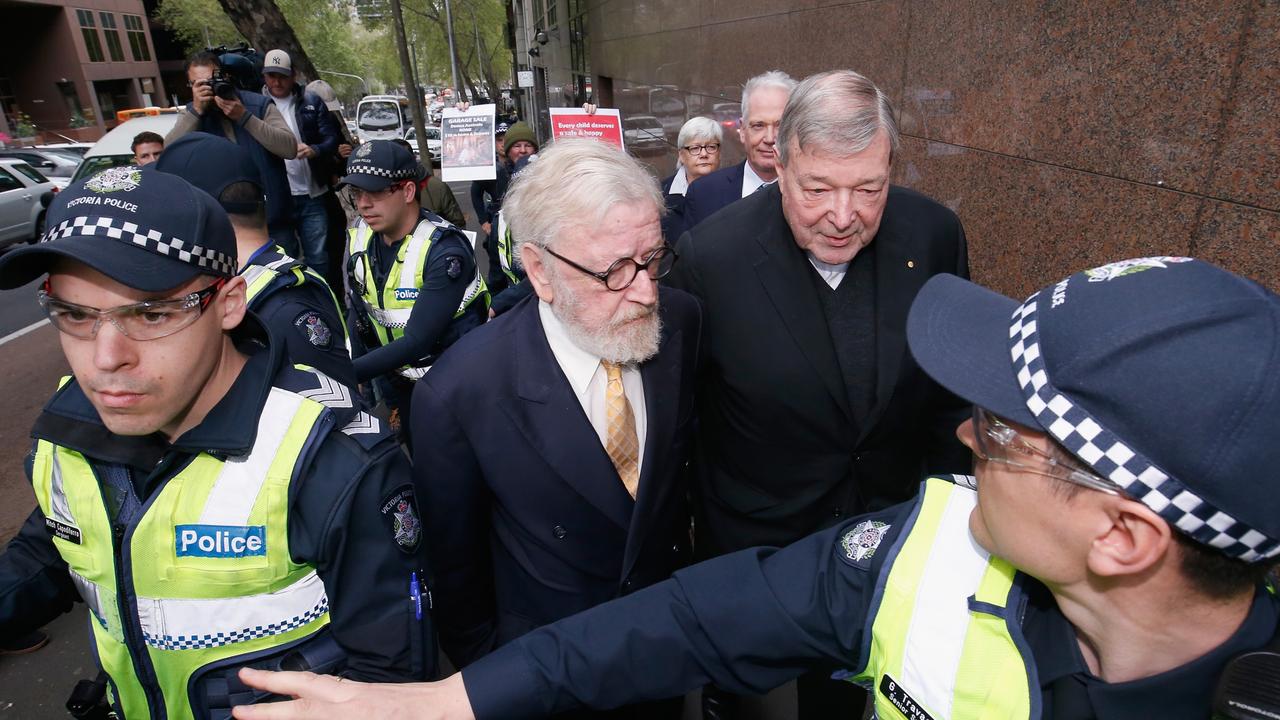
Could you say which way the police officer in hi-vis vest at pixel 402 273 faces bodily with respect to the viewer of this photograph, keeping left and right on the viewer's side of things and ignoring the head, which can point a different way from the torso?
facing the viewer and to the left of the viewer

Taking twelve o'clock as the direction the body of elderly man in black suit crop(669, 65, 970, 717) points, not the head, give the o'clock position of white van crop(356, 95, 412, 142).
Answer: The white van is roughly at 5 o'clock from the elderly man in black suit.

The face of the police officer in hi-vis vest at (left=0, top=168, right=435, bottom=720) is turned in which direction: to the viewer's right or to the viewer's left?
to the viewer's left

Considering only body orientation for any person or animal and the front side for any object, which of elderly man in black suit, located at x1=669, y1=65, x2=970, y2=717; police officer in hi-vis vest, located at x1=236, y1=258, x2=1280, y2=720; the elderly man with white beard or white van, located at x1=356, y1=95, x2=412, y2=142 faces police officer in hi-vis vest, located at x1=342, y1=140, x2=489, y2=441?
the white van

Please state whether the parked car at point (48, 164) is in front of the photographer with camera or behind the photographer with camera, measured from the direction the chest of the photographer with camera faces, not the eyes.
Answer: behind

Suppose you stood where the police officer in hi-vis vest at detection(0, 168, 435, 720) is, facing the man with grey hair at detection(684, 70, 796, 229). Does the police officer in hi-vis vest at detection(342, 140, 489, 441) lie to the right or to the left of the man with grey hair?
left

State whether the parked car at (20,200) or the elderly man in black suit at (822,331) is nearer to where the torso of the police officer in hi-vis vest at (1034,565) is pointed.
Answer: the parked car
